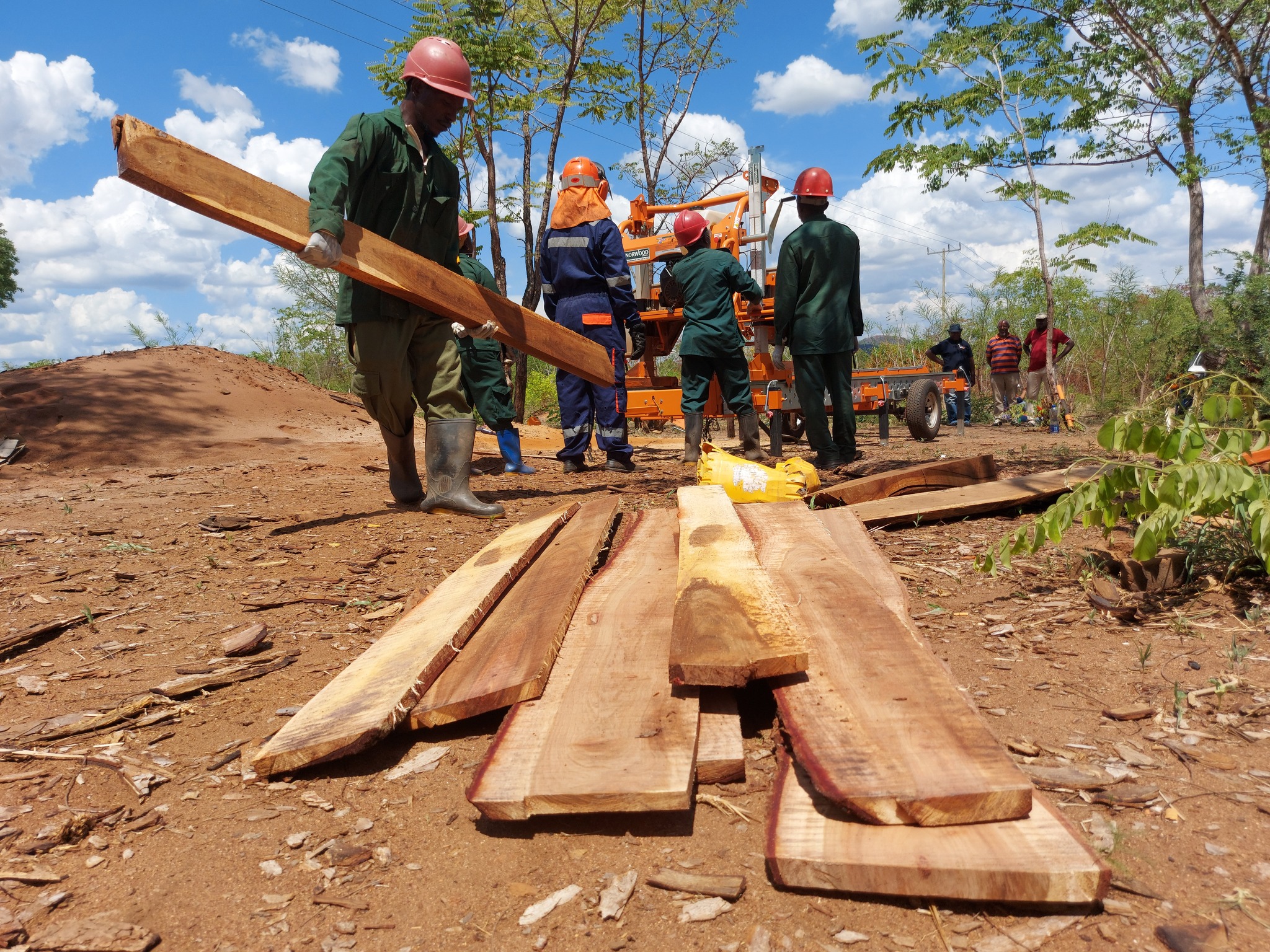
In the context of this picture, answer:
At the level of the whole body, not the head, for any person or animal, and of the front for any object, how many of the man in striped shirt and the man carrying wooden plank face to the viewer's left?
0

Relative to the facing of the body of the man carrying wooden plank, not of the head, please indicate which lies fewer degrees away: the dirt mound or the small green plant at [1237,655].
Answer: the small green plant

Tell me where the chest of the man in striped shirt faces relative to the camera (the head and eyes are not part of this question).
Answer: toward the camera

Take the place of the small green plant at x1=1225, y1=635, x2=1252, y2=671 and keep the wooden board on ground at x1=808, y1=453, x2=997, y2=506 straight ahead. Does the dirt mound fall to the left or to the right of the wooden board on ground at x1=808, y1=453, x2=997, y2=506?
left

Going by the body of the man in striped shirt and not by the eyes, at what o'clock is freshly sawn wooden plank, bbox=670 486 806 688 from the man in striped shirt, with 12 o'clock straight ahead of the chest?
The freshly sawn wooden plank is roughly at 12 o'clock from the man in striped shirt.

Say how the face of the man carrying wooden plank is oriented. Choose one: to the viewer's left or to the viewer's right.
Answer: to the viewer's right

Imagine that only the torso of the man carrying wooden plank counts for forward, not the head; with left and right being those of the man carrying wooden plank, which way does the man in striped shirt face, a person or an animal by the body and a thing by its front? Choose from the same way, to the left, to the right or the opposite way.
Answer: to the right

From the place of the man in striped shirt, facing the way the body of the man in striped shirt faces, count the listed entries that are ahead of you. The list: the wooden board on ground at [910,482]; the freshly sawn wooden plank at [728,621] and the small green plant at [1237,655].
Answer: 3

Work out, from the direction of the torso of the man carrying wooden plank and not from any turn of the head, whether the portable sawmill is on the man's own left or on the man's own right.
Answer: on the man's own left

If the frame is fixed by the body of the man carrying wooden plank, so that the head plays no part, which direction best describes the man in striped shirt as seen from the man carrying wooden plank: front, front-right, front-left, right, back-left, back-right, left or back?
left

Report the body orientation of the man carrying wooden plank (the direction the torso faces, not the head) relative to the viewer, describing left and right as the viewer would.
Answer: facing the viewer and to the right of the viewer

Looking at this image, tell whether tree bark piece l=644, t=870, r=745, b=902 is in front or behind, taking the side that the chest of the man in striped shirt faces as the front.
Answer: in front

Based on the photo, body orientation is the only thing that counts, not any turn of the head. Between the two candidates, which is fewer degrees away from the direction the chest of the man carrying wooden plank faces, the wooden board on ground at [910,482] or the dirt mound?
the wooden board on ground

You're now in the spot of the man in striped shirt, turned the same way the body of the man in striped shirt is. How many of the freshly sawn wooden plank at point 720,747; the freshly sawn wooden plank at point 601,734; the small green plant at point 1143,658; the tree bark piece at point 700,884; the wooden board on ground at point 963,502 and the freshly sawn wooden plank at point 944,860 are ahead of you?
6

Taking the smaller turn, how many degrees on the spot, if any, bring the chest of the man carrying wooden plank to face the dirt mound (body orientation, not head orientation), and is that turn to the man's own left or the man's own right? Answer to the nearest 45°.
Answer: approximately 180°

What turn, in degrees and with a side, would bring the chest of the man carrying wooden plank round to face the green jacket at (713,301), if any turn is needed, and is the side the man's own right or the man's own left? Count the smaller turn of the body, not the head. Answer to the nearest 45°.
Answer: approximately 90° to the man's own left

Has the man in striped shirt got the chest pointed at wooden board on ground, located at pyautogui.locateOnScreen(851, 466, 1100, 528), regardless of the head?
yes

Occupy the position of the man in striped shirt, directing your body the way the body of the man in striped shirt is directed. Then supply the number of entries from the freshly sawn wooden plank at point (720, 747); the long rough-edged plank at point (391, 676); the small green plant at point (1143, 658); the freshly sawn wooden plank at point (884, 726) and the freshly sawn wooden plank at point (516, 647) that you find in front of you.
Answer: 5

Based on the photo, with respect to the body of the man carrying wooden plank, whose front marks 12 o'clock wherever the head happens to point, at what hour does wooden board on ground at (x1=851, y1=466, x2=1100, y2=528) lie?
The wooden board on ground is roughly at 11 o'clock from the man carrying wooden plank.
